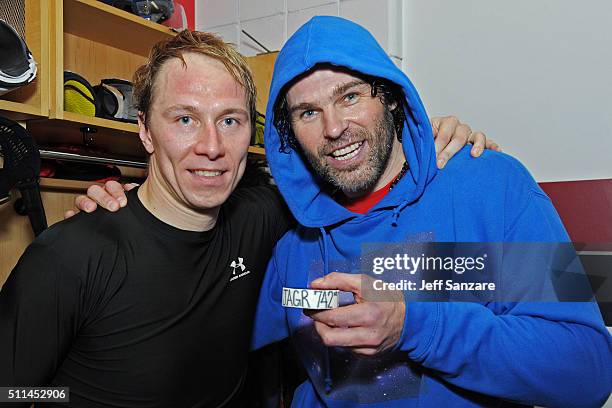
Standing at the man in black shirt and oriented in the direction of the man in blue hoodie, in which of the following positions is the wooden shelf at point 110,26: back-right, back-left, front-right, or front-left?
back-left

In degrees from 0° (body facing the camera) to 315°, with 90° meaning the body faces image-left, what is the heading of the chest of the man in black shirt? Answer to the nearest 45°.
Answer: approximately 315°
